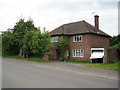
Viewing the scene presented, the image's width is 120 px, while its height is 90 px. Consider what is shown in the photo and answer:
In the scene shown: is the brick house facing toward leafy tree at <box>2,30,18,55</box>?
no

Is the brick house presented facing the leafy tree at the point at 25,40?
no

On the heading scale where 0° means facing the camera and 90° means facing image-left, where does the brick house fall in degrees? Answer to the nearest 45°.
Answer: approximately 45°
